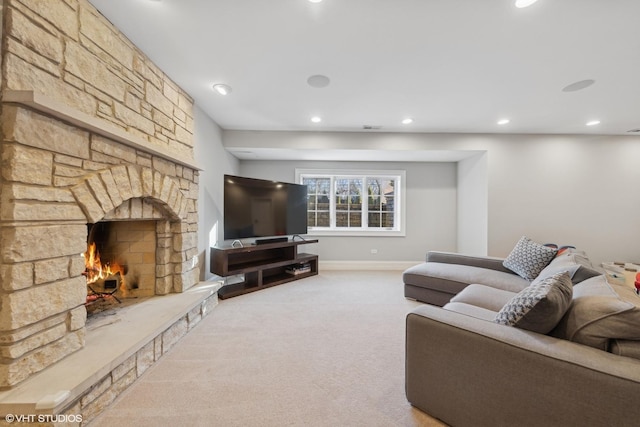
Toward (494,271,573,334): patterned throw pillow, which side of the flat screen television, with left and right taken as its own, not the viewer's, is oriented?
front

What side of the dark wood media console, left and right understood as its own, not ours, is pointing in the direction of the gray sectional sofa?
front

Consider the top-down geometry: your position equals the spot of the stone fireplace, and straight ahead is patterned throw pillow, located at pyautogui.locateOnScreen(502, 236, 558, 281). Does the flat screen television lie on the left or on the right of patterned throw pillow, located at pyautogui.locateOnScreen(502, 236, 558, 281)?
left

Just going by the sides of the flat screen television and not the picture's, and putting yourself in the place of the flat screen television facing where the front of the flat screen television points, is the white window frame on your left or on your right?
on your left

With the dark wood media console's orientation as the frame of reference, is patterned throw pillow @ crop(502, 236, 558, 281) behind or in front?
in front

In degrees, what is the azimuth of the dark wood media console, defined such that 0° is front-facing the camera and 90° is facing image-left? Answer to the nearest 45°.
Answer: approximately 315°
